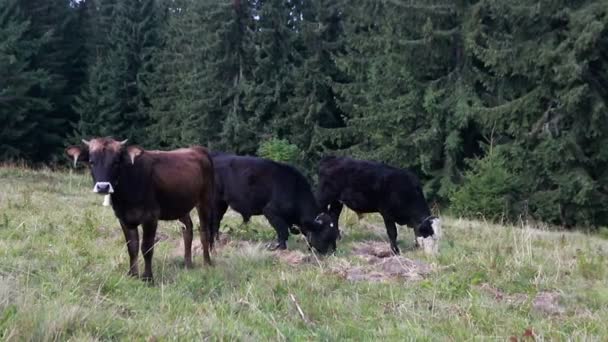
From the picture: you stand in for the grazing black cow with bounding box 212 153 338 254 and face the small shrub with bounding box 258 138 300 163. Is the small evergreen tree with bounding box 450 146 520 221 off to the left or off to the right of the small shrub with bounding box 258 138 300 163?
right

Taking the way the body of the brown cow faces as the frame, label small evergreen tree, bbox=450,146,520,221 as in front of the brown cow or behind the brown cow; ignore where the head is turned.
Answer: behind

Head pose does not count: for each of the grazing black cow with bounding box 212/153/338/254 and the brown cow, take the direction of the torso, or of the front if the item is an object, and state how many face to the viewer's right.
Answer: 1

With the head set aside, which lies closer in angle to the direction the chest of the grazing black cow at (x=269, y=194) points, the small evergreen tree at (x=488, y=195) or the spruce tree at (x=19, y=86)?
the small evergreen tree

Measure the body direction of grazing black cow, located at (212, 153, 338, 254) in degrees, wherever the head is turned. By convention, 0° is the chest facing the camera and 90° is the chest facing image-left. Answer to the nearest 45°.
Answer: approximately 270°

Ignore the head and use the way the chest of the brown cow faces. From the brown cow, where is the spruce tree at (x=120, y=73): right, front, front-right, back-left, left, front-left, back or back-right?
back-right

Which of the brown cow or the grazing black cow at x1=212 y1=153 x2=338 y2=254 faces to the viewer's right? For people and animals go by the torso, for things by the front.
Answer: the grazing black cow

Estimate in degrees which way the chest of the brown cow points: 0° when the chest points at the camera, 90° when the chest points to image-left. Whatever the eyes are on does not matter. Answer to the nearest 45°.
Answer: approximately 45°

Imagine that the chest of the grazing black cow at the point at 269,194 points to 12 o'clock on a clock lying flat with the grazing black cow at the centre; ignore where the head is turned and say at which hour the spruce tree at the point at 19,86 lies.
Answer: The spruce tree is roughly at 8 o'clock from the grazing black cow.
